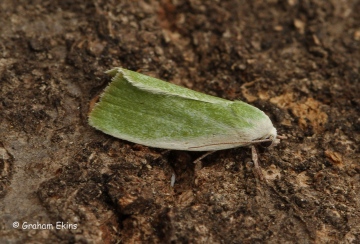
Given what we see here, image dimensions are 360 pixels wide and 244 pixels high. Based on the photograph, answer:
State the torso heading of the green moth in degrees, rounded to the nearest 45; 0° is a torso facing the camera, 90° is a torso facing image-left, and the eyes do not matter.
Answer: approximately 270°
